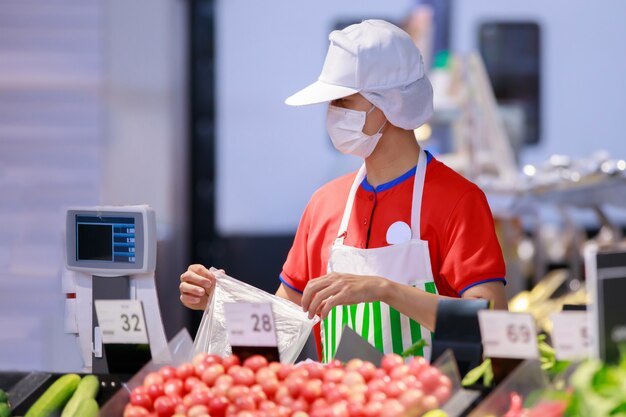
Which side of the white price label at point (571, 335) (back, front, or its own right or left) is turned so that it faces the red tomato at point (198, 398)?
right

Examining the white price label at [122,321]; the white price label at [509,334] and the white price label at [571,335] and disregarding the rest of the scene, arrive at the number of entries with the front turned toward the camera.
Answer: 3

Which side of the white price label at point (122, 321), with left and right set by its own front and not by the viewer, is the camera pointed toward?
front

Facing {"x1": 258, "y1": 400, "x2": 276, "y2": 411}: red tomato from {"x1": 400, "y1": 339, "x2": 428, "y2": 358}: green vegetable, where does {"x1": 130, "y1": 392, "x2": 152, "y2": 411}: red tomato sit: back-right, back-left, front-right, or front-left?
front-right

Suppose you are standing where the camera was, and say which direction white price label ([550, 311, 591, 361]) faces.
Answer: facing the viewer

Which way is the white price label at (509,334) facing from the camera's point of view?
toward the camera

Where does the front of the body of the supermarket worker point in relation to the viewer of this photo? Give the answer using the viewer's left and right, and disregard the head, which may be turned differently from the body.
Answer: facing the viewer and to the left of the viewer

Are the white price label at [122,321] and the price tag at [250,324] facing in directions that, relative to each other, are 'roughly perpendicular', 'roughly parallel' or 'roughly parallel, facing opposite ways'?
roughly parallel

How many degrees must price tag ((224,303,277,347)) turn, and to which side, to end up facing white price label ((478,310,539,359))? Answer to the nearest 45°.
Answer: approximately 90° to its left

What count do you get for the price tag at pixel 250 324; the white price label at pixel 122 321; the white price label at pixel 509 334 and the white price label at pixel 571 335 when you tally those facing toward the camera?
4

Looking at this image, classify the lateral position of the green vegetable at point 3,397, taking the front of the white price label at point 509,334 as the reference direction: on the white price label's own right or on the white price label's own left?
on the white price label's own right

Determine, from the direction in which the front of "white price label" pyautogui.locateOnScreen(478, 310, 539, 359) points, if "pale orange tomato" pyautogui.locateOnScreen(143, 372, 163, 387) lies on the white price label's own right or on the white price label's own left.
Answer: on the white price label's own right

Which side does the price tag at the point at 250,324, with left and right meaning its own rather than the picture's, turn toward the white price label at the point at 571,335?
left

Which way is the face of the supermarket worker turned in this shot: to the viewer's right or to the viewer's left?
to the viewer's left
